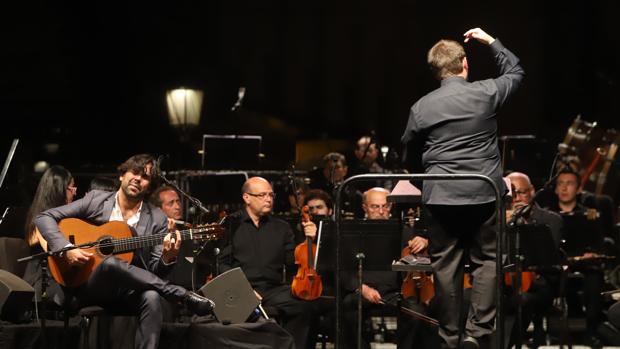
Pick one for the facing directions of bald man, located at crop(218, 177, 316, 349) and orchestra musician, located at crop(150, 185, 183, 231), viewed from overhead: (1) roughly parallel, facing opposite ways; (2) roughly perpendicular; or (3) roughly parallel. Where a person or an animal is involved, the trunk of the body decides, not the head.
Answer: roughly parallel

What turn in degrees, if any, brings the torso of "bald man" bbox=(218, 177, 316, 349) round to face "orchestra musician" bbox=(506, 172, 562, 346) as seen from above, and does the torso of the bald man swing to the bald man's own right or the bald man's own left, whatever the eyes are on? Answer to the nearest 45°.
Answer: approximately 45° to the bald man's own left

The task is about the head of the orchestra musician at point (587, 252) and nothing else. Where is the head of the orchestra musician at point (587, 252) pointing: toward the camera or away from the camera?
toward the camera

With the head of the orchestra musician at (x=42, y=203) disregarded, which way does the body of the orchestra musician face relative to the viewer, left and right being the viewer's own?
facing to the right of the viewer

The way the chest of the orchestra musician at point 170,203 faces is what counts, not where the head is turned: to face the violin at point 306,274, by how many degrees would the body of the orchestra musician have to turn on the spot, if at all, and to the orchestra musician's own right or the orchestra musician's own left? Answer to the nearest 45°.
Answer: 0° — they already face it

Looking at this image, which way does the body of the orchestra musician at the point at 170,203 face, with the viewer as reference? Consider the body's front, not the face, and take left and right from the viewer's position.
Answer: facing the viewer and to the right of the viewer

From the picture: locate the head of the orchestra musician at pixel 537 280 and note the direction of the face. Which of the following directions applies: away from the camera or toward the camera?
toward the camera

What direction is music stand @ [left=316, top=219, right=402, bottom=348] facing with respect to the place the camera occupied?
facing away from the viewer

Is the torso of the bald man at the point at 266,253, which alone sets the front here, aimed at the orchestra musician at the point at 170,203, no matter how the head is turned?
no

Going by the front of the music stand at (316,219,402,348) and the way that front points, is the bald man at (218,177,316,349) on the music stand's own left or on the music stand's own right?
on the music stand's own left

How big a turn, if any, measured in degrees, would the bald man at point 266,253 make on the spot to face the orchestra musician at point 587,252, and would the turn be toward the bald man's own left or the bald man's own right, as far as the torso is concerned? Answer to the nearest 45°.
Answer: approximately 45° to the bald man's own left

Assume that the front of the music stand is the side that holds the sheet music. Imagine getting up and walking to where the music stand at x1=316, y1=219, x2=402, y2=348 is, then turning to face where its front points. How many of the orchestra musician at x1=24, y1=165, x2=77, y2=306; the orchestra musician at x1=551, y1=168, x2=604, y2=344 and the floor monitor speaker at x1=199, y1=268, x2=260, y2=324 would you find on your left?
2

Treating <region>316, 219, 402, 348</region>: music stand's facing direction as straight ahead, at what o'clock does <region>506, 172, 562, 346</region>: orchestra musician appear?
The orchestra musician is roughly at 2 o'clock from the music stand.

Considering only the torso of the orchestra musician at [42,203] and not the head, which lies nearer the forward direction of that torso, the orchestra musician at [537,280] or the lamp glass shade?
the orchestra musician
